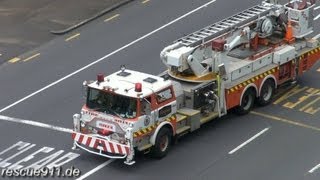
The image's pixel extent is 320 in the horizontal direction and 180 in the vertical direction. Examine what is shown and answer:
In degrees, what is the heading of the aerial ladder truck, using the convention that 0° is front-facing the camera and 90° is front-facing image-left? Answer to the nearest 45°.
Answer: approximately 45°
